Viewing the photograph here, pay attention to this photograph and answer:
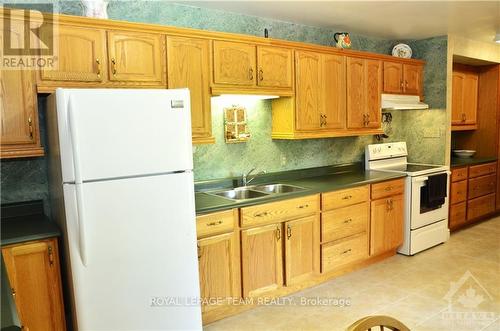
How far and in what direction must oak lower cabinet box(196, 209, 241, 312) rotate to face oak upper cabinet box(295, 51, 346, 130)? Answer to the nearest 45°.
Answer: approximately 90° to its left

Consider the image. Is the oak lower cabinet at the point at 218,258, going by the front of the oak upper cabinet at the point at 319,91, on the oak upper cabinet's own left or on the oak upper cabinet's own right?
on the oak upper cabinet's own right

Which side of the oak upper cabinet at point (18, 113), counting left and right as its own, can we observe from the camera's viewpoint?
front

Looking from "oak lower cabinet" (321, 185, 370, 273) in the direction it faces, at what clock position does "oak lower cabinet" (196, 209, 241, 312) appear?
"oak lower cabinet" (196, 209, 241, 312) is roughly at 3 o'clock from "oak lower cabinet" (321, 185, 370, 273).

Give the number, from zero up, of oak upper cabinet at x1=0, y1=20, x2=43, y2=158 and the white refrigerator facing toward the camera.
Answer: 2

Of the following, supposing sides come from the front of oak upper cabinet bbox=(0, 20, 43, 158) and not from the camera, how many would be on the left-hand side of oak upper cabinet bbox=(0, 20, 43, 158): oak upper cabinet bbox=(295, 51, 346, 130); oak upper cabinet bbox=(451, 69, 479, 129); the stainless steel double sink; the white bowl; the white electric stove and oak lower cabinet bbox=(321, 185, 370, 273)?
6

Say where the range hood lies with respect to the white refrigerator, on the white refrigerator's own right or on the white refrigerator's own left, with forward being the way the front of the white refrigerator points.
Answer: on the white refrigerator's own left

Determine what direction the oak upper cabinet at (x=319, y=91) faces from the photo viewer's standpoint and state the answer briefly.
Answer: facing the viewer and to the right of the viewer

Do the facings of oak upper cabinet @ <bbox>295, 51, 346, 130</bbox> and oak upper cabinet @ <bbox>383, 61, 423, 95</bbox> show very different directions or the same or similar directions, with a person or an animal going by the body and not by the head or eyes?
same or similar directions

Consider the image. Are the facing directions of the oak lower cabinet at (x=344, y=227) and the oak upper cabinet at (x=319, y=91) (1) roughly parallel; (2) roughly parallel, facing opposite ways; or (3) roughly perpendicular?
roughly parallel
